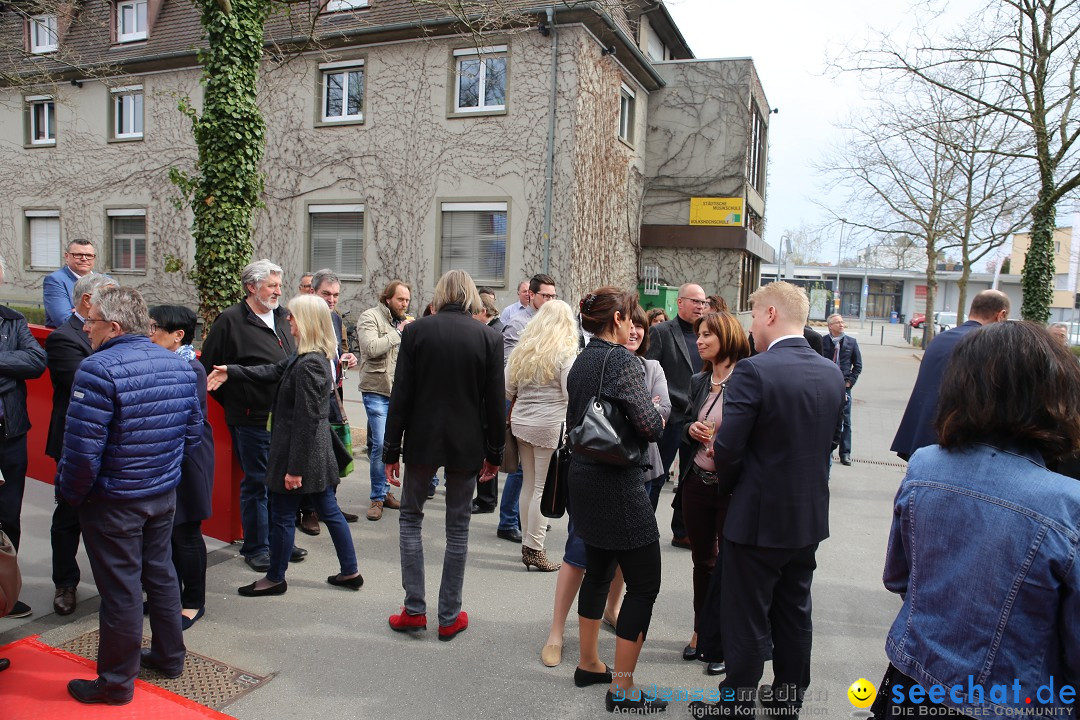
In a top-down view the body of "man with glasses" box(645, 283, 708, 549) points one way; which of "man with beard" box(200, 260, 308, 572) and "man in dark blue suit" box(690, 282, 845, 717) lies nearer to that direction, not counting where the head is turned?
the man in dark blue suit

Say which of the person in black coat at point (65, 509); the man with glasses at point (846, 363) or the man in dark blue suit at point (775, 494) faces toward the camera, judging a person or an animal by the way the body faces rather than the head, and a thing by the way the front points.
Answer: the man with glasses

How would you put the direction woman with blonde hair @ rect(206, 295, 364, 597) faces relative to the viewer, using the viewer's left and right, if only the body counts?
facing to the left of the viewer

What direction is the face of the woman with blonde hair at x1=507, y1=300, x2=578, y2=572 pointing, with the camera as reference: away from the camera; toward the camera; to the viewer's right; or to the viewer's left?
away from the camera

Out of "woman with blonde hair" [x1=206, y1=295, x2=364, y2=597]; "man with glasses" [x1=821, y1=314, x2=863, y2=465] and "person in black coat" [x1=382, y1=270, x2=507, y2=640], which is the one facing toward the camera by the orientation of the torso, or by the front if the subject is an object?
the man with glasses

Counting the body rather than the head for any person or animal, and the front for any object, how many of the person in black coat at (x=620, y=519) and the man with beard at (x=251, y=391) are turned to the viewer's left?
0

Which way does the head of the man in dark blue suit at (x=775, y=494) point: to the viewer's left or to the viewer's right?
to the viewer's left

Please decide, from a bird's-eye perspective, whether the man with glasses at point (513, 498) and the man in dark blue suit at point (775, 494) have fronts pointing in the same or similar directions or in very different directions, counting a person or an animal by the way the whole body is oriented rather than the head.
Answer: very different directions

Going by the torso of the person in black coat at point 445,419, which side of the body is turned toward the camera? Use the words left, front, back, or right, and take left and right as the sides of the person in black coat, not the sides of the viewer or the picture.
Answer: back

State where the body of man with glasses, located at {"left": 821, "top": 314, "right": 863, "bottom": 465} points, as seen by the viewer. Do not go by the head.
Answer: toward the camera

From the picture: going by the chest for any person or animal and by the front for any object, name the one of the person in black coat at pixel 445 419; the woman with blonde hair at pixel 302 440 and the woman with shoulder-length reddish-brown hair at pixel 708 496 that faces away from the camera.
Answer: the person in black coat

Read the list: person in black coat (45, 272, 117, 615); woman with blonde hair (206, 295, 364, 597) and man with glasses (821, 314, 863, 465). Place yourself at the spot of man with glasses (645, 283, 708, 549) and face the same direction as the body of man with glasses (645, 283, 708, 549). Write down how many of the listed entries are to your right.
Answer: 2

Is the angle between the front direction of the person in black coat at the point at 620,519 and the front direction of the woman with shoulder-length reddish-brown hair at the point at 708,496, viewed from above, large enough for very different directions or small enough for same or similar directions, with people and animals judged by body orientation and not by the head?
very different directions

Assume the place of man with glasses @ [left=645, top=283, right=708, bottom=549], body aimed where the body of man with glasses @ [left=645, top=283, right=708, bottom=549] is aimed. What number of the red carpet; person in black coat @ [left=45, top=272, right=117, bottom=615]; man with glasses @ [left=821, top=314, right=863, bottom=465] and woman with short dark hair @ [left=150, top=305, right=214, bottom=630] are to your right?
3

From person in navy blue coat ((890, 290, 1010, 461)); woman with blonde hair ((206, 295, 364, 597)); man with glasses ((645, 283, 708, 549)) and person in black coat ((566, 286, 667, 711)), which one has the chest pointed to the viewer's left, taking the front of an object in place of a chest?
the woman with blonde hair
